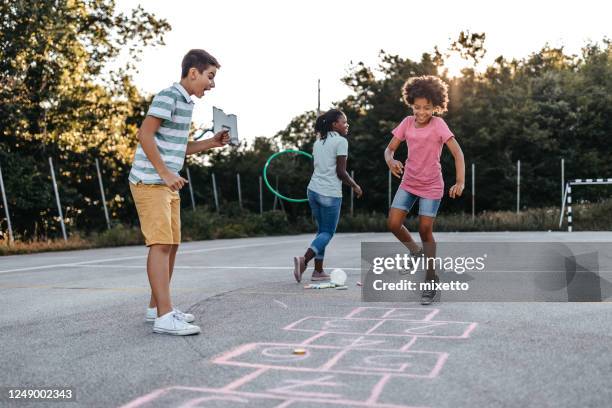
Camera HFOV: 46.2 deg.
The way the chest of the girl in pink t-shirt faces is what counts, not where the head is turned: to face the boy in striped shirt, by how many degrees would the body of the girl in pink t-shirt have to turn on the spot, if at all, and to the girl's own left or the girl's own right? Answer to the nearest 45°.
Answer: approximately 45° to the girl's own right

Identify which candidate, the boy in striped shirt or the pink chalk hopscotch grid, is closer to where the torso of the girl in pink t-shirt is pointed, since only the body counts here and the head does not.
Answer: the pink chalk hopscotch grid

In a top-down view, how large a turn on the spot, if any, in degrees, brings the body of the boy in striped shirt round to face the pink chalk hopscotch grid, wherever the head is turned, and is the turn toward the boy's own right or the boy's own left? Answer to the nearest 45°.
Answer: approximately 45° to the boy's own right

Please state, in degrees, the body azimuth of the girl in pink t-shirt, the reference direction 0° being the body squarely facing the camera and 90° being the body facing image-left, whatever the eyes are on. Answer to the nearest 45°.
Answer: approximately 0°

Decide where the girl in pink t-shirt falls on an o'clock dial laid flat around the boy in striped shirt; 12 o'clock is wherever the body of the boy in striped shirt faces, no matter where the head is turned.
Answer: The girl in pink t-shirt is roughly at 11 o'clock from the boy in striped shirt.

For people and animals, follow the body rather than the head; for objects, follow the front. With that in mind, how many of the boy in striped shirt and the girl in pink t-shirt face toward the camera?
1

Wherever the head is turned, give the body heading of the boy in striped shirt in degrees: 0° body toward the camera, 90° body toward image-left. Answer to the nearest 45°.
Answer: approximately 270°

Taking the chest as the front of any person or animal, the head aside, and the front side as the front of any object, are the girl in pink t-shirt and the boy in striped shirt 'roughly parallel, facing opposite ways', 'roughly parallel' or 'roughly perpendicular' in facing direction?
roughly perpendicular
